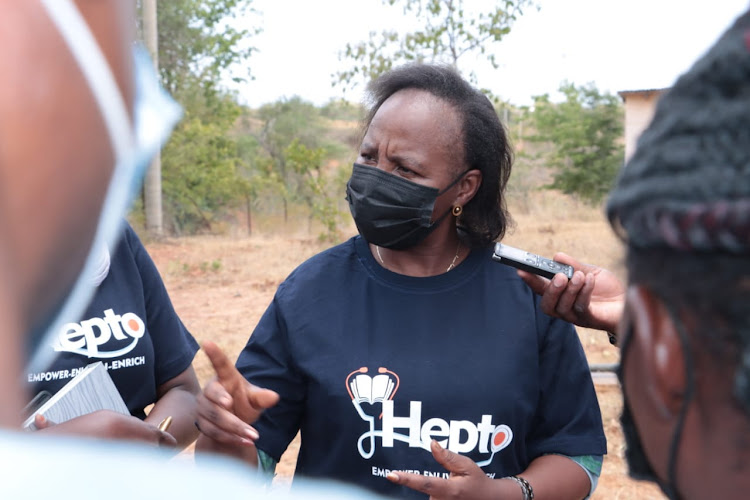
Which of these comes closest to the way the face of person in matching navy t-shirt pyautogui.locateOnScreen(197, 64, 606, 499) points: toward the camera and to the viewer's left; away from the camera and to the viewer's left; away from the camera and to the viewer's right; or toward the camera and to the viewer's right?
toward the camera and to the viewer's left

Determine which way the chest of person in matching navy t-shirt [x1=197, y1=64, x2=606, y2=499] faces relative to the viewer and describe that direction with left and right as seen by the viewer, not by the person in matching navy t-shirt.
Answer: facing the viewer

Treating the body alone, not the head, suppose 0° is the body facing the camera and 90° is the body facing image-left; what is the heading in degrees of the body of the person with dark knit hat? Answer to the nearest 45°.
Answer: approximately 135°

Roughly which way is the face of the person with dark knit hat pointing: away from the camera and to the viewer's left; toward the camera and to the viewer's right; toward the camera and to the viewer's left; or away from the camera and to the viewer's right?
away from the camera and to the viewer's left

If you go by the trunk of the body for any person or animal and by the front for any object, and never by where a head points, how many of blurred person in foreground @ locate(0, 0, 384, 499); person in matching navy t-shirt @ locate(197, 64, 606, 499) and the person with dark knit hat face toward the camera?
1

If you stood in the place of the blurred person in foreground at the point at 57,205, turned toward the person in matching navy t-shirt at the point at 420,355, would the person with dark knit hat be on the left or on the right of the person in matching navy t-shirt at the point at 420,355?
right

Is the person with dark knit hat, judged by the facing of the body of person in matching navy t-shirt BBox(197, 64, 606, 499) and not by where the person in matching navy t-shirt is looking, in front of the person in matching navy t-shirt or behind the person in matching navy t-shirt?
in front

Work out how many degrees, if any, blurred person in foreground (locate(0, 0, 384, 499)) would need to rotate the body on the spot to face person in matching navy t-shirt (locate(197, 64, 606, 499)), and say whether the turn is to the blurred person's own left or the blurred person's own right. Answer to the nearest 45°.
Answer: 0° — they already face them

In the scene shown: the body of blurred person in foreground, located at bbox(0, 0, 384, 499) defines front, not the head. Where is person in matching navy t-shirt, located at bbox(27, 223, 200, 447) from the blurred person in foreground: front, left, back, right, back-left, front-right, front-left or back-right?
front-left

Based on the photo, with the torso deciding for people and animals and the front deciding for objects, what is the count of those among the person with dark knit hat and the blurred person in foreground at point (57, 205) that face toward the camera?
0

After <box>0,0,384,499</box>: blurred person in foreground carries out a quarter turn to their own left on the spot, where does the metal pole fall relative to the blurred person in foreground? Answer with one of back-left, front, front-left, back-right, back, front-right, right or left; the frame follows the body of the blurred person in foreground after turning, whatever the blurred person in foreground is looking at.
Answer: front-right

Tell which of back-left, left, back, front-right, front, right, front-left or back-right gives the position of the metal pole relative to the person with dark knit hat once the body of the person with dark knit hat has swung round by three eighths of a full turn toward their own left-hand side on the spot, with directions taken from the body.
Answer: back-right

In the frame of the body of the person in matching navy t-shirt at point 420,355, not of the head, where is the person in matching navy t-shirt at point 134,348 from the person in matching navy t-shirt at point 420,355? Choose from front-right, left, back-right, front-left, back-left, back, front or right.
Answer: right

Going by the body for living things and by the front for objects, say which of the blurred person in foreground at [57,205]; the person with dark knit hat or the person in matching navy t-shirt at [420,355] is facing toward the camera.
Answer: the person in matching navy t-shirt

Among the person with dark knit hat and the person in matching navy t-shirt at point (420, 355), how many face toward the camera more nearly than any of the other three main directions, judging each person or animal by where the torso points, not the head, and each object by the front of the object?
1

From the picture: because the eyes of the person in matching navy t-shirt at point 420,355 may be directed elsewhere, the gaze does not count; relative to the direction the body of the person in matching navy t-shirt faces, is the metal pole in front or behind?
behind

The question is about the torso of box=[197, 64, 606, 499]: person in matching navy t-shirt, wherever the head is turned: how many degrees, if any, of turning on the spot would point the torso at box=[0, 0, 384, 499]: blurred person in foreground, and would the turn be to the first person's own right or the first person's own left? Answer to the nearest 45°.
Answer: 0° — they already face them
